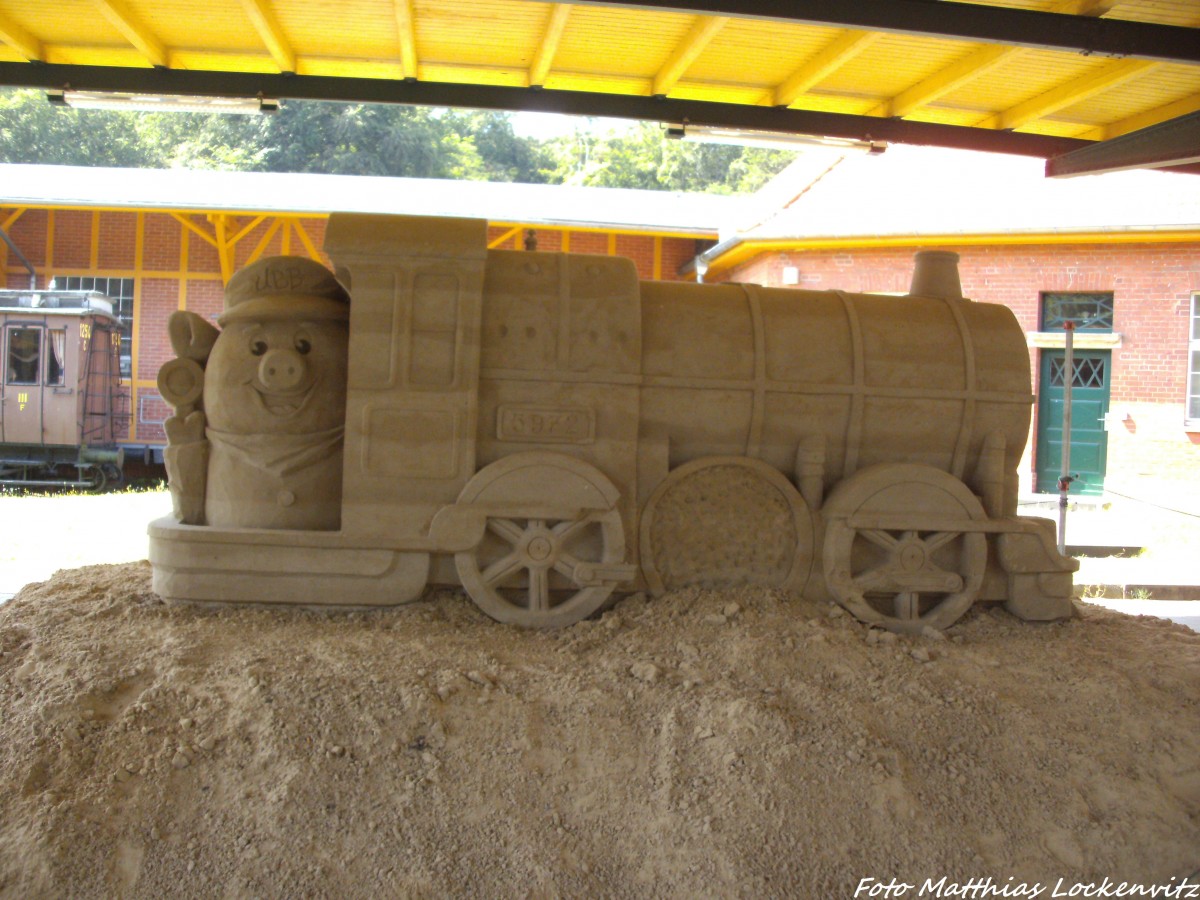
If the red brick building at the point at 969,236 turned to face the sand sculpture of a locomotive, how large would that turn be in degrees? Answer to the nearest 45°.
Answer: approximately 45° to its right

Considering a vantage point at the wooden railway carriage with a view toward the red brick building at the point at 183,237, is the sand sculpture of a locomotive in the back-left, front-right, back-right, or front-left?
back-right

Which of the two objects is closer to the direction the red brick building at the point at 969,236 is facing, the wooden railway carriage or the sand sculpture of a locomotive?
the sand sculpture of a locomotive

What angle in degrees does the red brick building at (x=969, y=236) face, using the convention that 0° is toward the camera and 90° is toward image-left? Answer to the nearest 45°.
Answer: approximately 0°

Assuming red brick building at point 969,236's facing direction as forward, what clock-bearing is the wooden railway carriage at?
The wooden railway carriage is roughly at 3 o'clock from the red brick building.

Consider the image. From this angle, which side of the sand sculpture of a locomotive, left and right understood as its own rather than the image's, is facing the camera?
right

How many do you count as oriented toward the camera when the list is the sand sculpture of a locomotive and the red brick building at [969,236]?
1

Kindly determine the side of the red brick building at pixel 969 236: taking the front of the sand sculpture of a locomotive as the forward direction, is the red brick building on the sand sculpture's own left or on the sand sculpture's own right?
on the sand sculpture's own left

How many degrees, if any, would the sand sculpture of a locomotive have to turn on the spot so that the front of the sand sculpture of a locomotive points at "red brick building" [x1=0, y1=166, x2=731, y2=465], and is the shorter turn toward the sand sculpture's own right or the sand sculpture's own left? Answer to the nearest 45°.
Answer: approximately 135° to the sand sculpture's own left

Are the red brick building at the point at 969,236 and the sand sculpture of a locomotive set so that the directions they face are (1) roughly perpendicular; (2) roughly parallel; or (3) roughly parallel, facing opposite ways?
roughly perpendicular

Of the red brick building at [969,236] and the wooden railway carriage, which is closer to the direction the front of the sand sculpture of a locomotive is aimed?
the red brick building
